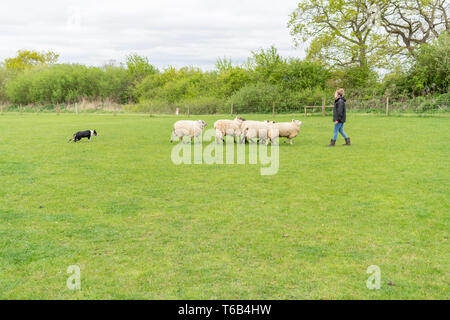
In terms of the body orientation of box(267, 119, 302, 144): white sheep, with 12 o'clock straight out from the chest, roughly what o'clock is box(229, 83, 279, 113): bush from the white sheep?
The bush is roughly at 9 o'clock from the white sheep.

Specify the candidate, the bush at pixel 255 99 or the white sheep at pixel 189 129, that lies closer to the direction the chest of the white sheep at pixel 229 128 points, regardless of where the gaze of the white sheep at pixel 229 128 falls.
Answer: the bush

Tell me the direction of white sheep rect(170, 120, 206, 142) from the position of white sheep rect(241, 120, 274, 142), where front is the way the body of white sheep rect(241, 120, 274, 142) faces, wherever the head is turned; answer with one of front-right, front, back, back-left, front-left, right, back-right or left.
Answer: back

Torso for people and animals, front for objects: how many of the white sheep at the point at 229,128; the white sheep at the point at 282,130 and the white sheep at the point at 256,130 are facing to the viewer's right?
3

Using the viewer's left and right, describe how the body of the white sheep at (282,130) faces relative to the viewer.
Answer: facing to the right of the viewer

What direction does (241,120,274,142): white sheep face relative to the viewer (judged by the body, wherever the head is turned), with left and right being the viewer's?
facing to the right of the viewer

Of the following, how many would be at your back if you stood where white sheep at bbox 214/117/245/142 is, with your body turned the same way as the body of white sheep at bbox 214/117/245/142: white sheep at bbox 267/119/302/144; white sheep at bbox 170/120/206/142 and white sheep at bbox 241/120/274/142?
1

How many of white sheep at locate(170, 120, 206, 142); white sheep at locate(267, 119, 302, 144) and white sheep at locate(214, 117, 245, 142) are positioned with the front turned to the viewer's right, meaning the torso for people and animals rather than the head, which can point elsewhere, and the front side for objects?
3

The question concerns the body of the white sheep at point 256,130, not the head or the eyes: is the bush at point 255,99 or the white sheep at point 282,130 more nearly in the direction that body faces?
the white sheep

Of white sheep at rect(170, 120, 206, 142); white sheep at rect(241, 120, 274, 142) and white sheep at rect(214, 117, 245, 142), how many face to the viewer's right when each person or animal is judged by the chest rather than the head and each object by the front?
3

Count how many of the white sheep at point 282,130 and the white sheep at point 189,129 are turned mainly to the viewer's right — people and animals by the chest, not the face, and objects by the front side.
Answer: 2

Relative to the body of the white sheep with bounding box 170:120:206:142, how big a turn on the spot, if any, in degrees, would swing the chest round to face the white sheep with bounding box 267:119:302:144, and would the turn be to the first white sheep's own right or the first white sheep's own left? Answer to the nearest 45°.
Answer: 0° — it already faces it

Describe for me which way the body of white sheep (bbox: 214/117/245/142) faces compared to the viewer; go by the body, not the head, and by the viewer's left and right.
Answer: facing to the right of the viewer
